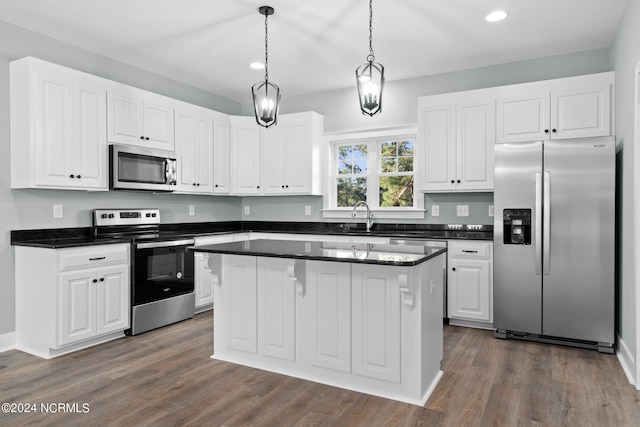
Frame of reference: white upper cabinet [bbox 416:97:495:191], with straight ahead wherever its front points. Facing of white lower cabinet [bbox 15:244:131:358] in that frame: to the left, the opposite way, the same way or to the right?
to the left

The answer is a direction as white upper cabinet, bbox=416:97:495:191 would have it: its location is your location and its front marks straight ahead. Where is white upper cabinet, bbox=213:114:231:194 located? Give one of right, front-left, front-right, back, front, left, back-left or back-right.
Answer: right

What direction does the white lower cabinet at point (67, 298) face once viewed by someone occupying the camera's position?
facing the viewer and to the right of the viewer

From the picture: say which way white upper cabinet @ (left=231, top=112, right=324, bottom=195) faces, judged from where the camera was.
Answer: facing the viewer and to the left of the viewer

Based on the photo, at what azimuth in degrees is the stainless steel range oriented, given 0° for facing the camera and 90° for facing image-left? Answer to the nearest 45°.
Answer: approximately 315°

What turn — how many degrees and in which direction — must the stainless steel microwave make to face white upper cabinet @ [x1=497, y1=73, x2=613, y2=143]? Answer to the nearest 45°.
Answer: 0° — it already faces it

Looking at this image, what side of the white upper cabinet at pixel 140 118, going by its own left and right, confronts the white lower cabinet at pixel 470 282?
front

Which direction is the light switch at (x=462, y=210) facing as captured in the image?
toward the camera

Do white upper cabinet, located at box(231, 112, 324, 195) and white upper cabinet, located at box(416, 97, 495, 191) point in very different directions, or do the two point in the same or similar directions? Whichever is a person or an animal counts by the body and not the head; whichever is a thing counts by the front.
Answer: same or similar directions

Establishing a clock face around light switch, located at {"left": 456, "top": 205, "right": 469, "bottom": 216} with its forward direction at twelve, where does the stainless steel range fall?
The stainless steel range is roughly at 2 o'clock from the light switch.

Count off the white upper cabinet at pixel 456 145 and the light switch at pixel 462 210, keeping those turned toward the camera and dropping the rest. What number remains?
2

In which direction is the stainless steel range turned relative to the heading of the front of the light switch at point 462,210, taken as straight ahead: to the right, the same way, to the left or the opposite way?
to the left

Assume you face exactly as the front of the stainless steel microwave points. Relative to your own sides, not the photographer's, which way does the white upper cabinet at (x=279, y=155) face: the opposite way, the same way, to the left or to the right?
to the right

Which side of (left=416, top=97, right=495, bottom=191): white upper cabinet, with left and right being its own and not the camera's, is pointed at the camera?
front

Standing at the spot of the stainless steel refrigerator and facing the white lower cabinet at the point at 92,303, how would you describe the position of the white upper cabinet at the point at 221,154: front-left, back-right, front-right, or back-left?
front-right

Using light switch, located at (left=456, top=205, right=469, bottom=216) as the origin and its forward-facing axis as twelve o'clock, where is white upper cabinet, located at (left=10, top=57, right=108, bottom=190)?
The white upper cabinet is roughly at 2 o'clock from the light switch.

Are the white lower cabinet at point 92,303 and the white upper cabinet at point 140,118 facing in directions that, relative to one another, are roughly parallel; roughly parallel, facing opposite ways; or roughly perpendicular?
roughly parallel
